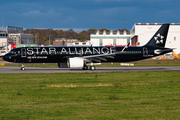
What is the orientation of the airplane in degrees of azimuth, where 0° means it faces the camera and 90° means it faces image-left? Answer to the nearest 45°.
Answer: approximately 90°
